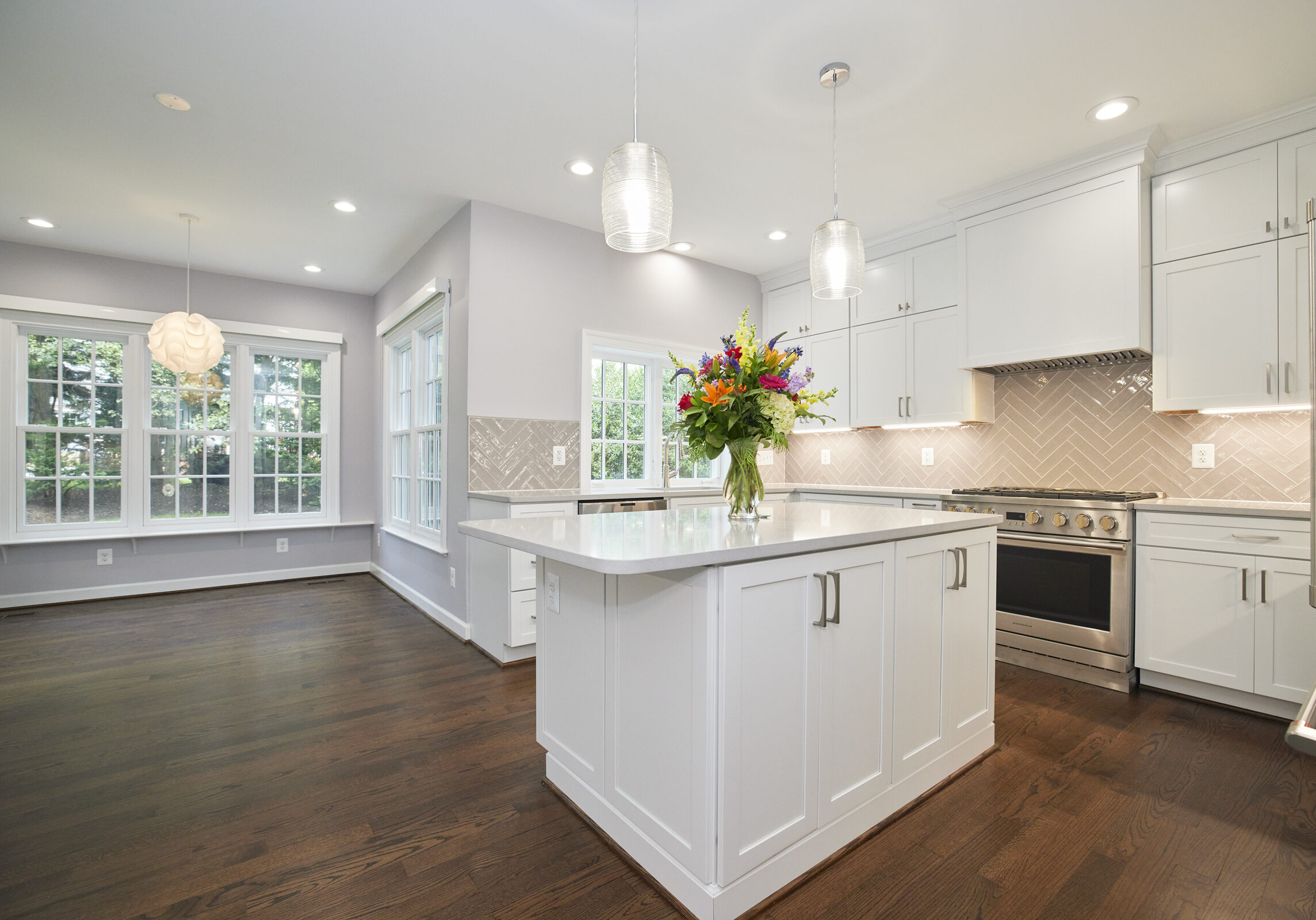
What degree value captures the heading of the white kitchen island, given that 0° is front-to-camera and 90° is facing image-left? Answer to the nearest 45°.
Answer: approximately 315°

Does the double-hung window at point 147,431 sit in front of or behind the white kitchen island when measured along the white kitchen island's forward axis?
behind

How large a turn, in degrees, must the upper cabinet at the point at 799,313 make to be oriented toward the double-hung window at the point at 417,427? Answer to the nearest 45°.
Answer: approximately 45° to its right

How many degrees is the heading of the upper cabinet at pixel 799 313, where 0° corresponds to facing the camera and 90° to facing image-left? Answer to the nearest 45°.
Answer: approximately 45°

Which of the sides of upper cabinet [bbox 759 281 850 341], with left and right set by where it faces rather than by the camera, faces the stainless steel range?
left
